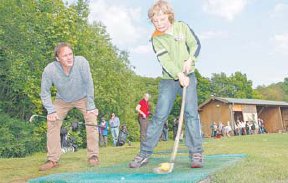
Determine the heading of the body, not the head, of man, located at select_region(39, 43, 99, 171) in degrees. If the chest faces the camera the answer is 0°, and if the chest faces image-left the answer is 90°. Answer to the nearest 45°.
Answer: approximately 0°

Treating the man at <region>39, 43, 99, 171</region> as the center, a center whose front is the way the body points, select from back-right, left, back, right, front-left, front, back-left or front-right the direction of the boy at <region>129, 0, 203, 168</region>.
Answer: front-left

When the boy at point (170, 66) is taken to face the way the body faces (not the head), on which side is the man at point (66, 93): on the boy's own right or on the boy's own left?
on the boy's own right

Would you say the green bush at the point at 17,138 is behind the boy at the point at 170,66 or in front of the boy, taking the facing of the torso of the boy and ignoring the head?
behind

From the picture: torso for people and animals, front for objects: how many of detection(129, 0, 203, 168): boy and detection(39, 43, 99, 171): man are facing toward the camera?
2
